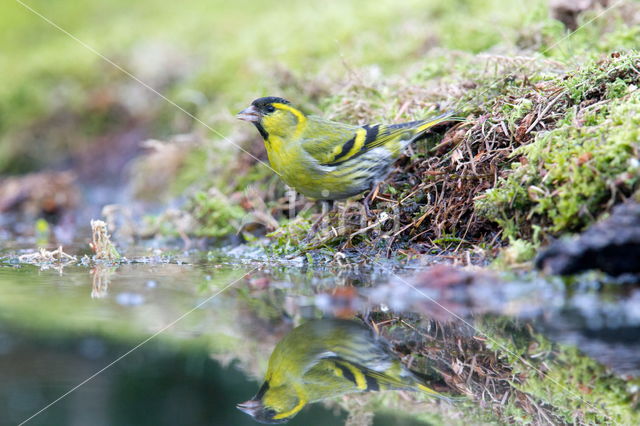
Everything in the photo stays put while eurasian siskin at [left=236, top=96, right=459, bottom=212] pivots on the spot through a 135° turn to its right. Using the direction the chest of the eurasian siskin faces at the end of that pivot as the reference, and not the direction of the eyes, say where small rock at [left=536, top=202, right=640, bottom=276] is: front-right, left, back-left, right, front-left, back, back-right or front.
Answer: right

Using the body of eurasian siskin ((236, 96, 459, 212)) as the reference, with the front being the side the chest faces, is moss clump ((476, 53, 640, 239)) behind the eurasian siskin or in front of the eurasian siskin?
behind

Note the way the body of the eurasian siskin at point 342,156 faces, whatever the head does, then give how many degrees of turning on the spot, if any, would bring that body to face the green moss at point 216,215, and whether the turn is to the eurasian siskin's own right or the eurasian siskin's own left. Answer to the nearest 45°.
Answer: approximately 45° to the eurasian siskin's own right

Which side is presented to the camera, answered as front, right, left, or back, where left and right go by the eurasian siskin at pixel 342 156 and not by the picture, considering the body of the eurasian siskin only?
left

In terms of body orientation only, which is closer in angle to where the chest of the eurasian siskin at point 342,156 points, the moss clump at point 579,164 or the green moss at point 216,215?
the green moss
